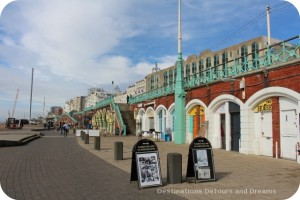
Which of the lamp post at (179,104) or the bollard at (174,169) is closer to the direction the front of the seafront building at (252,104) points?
the bollard

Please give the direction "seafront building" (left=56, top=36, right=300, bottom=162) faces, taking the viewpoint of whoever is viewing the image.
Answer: facing the viewer and to the left of the viewer

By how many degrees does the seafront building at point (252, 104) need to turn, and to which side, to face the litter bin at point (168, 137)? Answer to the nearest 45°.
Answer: approximately 90° to its right

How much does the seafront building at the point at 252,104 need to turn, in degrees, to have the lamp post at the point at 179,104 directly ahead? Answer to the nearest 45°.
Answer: approximately 90° to its right

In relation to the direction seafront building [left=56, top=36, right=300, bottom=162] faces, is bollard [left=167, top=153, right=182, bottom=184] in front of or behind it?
in front

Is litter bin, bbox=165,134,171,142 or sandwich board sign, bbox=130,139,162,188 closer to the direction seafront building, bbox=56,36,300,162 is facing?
the sandwich board sign

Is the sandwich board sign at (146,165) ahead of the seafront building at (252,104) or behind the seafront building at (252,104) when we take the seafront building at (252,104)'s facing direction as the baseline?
ahead
